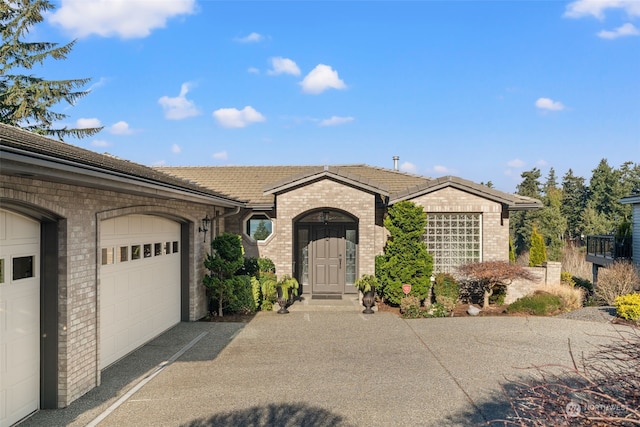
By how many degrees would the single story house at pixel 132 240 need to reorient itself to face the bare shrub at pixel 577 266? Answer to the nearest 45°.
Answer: approximately 135° to its left

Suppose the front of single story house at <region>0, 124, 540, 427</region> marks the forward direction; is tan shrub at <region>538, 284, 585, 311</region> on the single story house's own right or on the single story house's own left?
on the single story house's own left

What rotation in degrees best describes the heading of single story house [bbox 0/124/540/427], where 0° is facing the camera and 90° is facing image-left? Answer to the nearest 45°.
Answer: approximately 0°
